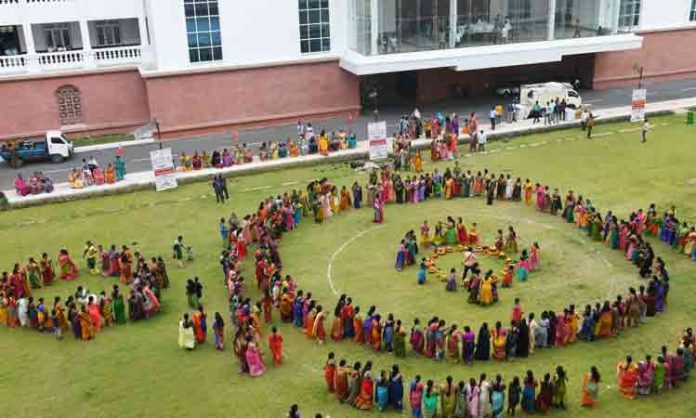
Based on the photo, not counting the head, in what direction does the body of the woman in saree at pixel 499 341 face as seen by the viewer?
away from the camera

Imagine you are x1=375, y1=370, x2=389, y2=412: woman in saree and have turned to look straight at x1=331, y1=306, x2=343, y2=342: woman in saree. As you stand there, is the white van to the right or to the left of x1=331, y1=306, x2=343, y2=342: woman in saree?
right

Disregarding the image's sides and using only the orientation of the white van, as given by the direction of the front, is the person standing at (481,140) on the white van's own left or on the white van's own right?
on the white van's own right

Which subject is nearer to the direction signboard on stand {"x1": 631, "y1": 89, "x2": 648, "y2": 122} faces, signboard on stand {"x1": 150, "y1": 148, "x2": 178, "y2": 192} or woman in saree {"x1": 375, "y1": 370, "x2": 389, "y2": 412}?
the woman in saree

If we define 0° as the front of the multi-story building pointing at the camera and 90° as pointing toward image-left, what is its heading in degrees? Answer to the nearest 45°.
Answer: approximately 0°

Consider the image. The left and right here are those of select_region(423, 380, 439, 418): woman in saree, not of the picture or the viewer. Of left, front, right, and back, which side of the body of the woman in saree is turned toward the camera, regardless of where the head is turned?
back

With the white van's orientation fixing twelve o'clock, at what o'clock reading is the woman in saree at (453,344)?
The woman in saree is roughly at 3 o'clock from the white van.

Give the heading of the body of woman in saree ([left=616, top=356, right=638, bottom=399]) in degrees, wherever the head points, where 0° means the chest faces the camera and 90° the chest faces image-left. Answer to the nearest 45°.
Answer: approximately 180°

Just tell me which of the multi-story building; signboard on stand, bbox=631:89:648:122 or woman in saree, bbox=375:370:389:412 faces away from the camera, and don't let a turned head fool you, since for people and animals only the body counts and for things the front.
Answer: the woman in saree

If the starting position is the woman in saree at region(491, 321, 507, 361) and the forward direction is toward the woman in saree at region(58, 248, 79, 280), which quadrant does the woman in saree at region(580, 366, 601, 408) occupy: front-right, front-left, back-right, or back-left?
back-left

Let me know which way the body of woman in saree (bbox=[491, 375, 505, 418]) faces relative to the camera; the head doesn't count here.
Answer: away from the camera
